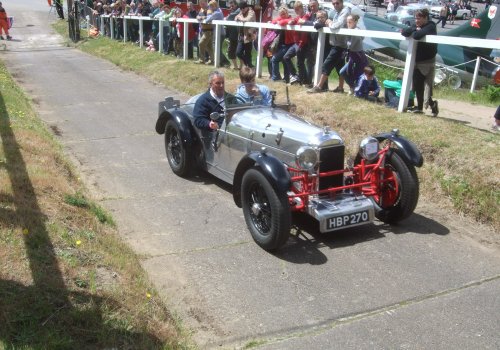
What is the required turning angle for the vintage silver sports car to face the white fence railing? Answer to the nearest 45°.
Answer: approximately 135° to its left

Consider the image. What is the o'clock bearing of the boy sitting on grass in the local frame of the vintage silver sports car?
The boy sitting on grass is roughly at 8 o'clock from the vintage silver sports car.

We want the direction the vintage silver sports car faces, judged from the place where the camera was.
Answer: facing the viewer and to the right of the viewer

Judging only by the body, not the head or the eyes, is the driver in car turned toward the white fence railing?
no

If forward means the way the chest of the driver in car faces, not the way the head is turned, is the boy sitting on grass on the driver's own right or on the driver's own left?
on the driver's own left
